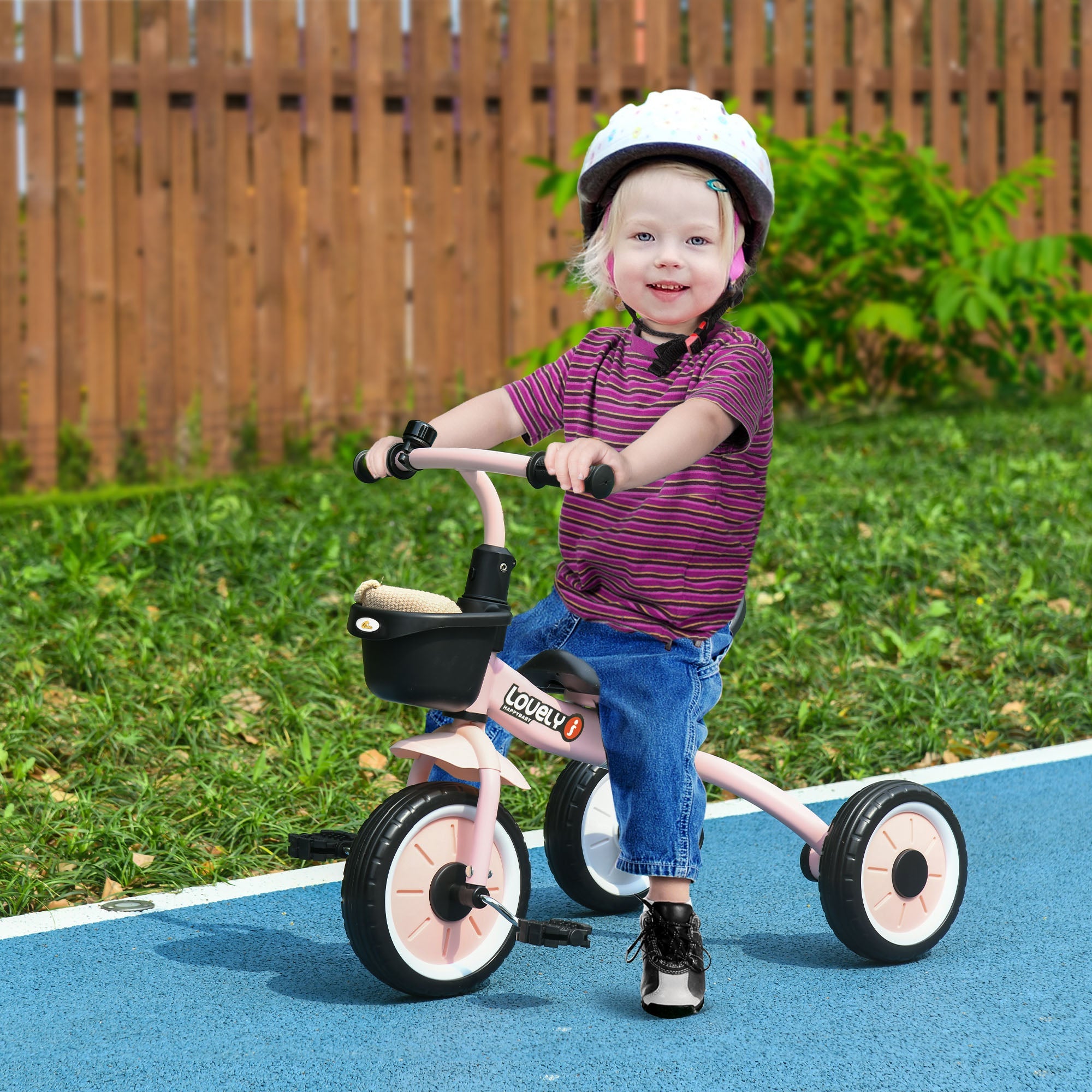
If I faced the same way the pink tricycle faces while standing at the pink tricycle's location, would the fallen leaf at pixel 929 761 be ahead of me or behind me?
behind

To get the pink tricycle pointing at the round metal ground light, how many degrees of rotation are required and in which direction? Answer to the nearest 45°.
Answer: approximately 90° to its right

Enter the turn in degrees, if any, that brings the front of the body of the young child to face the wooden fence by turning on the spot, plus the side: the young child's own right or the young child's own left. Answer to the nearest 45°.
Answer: approximately 135° to the young child's own right

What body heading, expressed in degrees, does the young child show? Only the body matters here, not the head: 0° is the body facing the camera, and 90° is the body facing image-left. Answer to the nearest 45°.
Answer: approximately 45°

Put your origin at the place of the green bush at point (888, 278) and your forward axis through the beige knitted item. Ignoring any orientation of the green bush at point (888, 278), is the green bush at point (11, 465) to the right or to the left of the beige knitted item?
right
